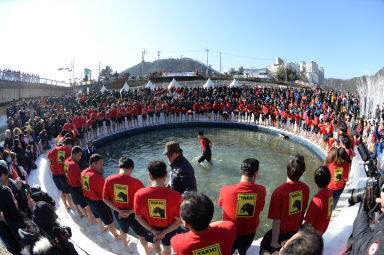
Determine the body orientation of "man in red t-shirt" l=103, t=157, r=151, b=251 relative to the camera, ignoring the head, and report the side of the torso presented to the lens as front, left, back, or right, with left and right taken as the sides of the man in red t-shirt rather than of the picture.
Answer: back

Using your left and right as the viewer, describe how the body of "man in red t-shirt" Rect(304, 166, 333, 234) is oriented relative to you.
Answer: facing away from the viewer and to the left of the viewer

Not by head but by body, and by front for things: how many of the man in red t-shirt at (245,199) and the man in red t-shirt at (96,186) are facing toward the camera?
0

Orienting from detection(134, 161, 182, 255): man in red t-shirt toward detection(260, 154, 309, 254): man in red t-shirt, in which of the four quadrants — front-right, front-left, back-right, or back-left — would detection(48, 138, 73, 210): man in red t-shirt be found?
back-left

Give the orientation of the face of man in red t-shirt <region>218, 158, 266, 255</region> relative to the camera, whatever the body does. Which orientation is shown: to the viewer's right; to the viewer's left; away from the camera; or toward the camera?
away from the camera

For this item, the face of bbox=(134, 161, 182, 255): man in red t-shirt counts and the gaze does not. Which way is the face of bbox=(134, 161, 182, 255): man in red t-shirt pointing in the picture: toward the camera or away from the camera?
away from the camera

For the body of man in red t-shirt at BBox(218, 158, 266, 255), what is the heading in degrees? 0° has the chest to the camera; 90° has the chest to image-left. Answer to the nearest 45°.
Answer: approximately 180°

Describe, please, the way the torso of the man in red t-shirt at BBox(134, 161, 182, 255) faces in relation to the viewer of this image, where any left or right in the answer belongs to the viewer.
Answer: facing away from the viewer

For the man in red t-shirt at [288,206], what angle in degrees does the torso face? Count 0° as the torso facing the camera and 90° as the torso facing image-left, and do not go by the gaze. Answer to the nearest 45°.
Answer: approximately 135°
